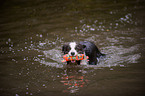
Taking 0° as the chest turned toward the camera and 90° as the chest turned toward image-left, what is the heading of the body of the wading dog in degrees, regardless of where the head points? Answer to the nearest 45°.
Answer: approximately 45°
